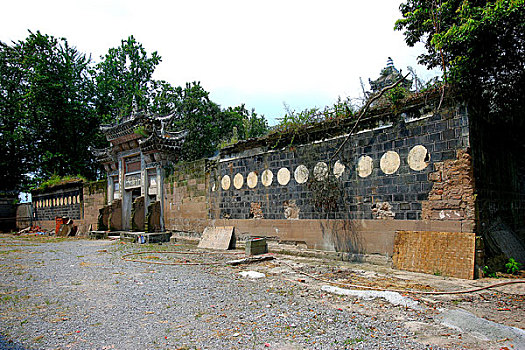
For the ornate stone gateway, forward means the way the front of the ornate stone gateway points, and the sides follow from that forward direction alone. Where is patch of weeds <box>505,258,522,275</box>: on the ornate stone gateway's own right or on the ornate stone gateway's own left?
on the ornate stone gateway's own left

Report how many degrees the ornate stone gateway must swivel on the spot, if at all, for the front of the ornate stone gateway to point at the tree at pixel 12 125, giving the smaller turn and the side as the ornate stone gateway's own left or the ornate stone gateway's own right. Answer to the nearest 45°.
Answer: approximately 90° to the ornate stone gateway's own right

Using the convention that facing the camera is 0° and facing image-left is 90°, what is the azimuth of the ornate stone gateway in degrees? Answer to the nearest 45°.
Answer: approximately 45°

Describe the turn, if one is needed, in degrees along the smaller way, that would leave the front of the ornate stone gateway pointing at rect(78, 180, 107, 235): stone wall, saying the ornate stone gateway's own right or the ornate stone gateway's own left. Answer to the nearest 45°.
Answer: approximately 90° to the ornate stone gateway's own right

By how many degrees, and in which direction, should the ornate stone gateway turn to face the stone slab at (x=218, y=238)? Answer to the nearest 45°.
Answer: approximately 90° to its left

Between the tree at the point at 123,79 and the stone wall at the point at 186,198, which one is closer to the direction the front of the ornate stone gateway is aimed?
the stone wall

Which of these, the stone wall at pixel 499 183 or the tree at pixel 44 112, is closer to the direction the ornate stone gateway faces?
the stone wall

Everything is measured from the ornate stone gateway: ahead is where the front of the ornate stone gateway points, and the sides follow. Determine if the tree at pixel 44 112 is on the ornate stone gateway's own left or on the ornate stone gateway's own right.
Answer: on the ornate stone gateway's own right

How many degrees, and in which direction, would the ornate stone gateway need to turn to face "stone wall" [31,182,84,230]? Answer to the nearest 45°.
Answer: approximately 90° to its right

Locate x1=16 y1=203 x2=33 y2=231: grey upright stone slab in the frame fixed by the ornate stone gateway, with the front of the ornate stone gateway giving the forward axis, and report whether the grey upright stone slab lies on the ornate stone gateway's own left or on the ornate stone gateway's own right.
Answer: on the ornate stone gateway's own right
